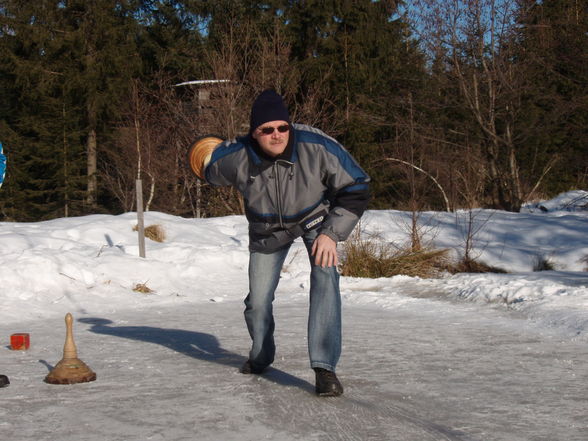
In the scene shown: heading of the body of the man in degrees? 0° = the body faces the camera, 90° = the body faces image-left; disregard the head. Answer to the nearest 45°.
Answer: approximately 0°

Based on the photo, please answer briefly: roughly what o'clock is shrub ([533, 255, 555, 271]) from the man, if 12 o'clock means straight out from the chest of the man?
The shrub is roughly at 7 o'clock from the man.

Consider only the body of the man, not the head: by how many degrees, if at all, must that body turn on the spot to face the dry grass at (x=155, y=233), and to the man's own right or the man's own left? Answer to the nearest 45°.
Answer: approximately 180°

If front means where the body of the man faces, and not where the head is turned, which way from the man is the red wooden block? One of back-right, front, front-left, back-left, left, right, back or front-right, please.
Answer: back-right

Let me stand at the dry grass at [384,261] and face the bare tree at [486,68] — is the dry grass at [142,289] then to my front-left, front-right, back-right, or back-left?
back-left

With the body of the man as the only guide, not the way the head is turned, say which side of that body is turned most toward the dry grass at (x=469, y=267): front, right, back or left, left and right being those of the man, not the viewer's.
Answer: back

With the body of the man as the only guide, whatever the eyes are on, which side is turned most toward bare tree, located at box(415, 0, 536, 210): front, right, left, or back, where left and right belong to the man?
back

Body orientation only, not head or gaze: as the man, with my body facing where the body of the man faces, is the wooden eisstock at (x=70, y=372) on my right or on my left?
on my right

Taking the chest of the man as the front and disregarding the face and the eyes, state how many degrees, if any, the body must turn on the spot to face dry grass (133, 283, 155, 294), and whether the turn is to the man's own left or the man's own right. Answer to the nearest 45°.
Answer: approximately 180°
